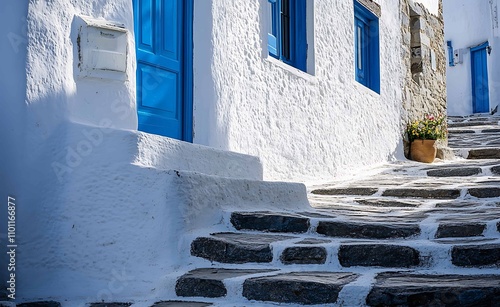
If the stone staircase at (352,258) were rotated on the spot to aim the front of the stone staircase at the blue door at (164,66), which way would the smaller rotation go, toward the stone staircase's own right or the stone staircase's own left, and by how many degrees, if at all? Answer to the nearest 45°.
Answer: approximately 135° to the stone staircase's own right

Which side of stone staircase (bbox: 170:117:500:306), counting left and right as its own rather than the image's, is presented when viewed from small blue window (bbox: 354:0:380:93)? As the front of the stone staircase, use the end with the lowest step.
back

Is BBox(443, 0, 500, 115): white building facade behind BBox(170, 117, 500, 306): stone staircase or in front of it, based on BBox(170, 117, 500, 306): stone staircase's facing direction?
behind

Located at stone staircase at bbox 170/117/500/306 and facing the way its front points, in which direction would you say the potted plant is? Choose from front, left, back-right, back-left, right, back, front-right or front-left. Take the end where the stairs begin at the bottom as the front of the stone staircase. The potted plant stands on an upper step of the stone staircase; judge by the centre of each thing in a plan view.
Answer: back

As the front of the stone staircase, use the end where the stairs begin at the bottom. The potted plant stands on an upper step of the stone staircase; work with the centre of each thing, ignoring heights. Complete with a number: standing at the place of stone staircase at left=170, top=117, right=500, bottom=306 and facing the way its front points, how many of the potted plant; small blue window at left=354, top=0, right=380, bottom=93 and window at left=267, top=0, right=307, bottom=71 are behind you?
3

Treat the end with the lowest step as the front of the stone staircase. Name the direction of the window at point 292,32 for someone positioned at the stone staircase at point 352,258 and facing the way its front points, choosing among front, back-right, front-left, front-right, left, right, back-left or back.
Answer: back

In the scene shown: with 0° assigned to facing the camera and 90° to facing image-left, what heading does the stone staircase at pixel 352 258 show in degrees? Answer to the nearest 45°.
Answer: approximately 0°
